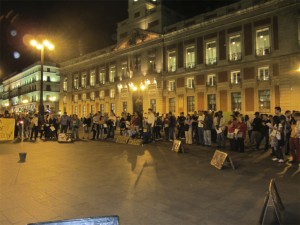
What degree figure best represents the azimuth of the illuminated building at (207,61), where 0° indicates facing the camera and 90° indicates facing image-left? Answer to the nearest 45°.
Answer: approximately 45°

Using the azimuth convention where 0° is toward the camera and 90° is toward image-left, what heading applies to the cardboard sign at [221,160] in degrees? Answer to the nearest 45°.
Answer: approximately 45°

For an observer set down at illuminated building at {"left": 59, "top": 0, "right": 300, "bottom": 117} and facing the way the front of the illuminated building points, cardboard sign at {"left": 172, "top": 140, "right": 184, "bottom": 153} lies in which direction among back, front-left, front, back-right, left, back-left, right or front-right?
front-left

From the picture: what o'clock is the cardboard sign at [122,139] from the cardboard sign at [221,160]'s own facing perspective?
the cardboard sign at [122,139] is roughly at 3 o'clock from the cardboard sign at [221,160].

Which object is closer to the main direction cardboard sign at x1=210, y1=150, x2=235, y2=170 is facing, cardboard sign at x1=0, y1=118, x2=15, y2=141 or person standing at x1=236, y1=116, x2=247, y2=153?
the cardboard sign

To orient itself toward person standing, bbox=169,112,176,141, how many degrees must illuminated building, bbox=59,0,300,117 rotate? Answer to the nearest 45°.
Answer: approximately 45° to its left

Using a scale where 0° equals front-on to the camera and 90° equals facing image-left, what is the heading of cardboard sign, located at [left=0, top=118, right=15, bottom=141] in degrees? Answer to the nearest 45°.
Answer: approximately 0°

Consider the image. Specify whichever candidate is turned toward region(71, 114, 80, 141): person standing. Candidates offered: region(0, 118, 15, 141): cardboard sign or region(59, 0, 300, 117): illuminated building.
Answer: the illuminated building

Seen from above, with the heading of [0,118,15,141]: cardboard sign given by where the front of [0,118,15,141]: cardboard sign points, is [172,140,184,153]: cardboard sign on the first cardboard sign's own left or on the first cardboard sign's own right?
on the first cardboard sign's own left
